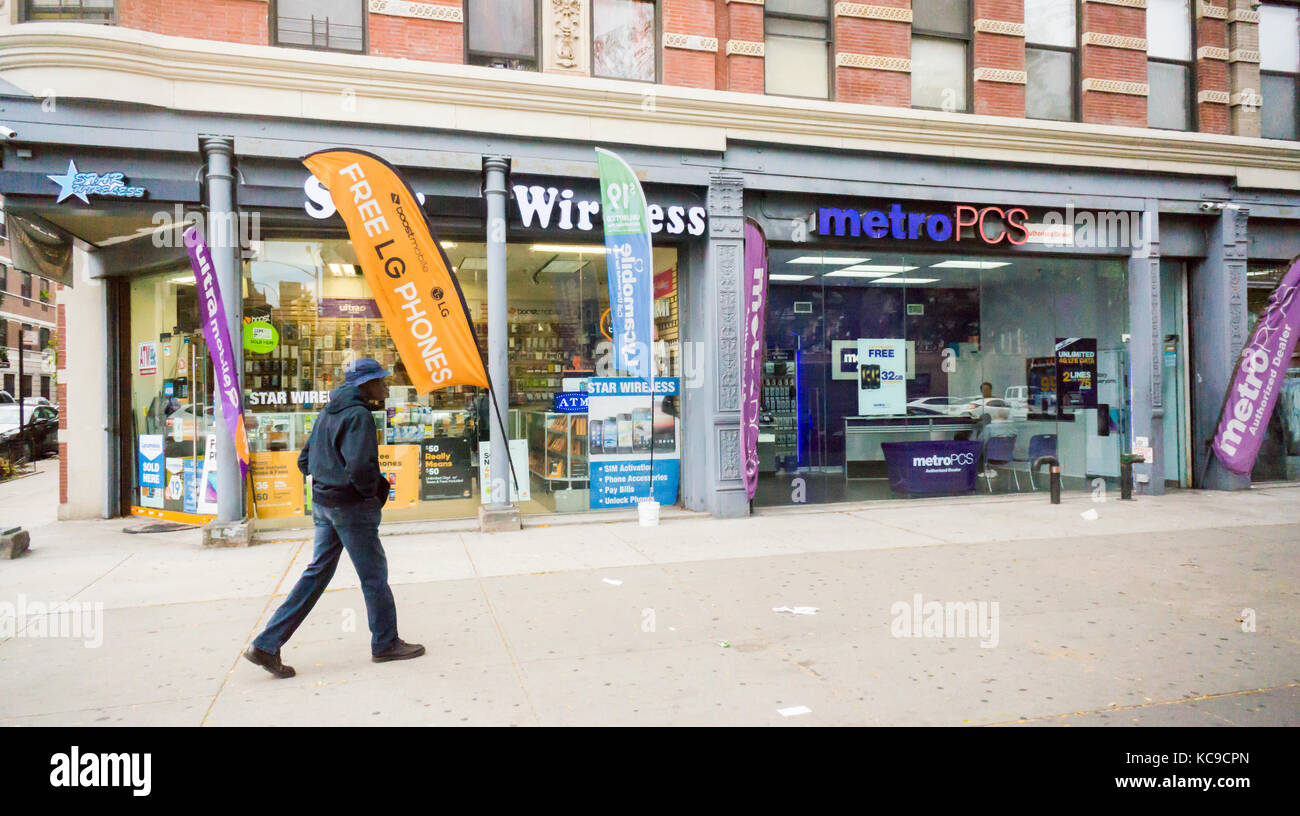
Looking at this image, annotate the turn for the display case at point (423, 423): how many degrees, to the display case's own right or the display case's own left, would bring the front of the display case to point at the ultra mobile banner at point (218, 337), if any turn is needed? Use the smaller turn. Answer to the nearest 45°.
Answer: approximately 45° to the display case's own right

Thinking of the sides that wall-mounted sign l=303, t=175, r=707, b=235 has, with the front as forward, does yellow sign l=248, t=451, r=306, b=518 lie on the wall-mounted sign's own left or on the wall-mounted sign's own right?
on the wall-mounted sign's own right

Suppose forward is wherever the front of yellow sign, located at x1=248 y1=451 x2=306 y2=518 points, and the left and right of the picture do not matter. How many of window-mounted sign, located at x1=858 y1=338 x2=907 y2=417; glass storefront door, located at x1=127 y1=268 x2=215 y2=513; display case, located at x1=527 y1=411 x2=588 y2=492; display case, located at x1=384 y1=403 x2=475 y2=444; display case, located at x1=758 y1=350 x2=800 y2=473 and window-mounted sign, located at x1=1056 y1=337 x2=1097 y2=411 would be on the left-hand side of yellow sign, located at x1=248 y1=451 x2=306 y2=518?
5

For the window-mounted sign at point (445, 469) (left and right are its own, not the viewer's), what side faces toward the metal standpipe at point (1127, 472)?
left

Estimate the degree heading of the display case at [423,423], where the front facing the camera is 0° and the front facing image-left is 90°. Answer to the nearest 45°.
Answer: approximately 0°

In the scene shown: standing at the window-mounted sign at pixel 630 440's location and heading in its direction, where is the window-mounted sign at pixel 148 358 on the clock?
the window-mounted sign at pixel 148 358 is roughly at 3 o'clock from the window-mounted sign at pixel 630 440.

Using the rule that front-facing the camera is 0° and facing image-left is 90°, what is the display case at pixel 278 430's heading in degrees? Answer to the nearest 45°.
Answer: approximately 0°

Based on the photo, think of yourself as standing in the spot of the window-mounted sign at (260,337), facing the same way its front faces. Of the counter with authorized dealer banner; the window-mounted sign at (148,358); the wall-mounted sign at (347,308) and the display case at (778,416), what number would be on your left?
3

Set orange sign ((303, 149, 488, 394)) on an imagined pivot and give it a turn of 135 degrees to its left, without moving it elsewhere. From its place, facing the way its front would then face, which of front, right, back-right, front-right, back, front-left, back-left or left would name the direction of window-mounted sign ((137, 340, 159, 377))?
left
